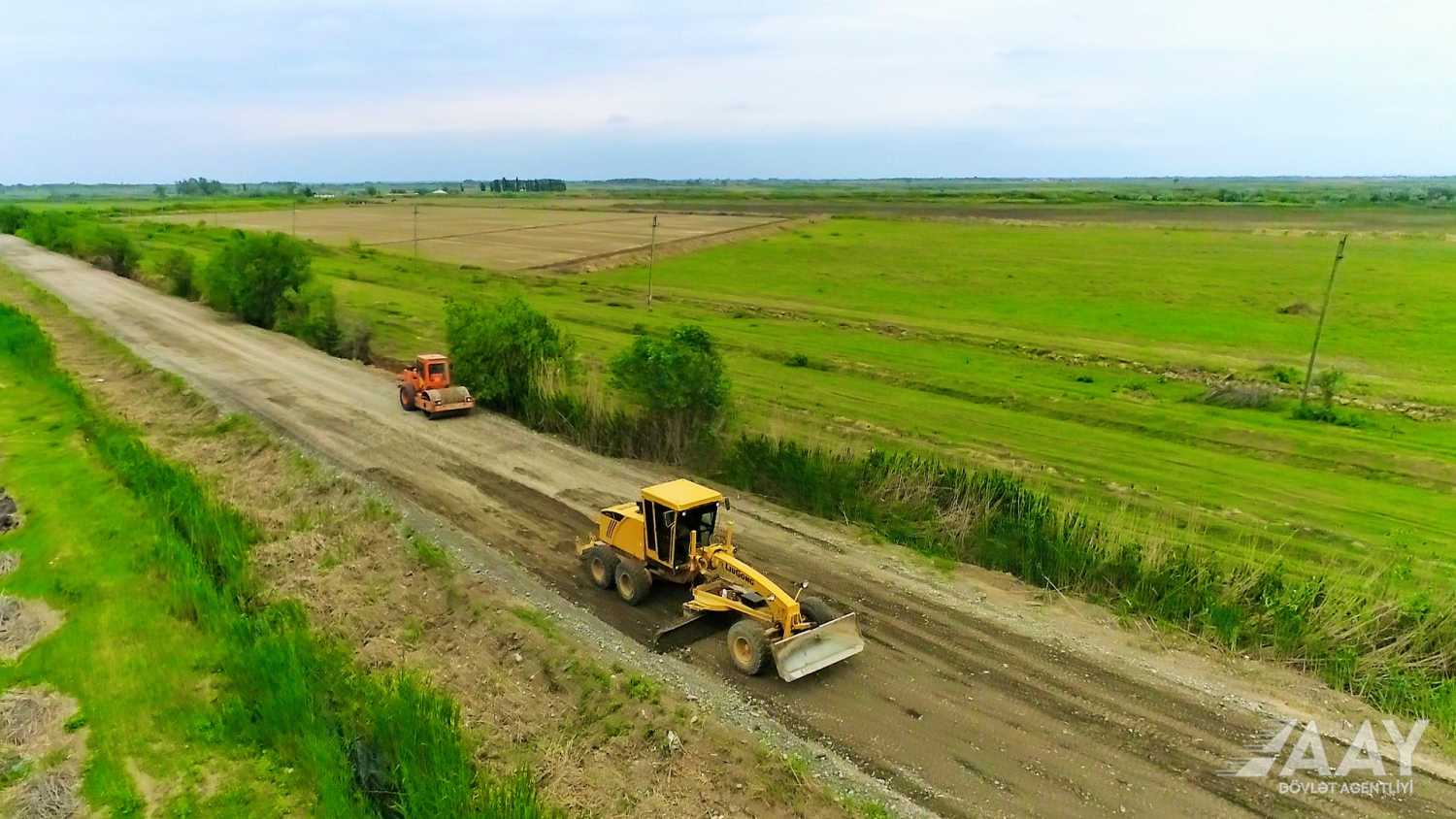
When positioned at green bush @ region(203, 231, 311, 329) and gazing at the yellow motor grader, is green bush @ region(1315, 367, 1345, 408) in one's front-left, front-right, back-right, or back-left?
front-left

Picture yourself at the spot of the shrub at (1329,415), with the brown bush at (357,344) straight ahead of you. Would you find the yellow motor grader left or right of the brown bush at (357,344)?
left

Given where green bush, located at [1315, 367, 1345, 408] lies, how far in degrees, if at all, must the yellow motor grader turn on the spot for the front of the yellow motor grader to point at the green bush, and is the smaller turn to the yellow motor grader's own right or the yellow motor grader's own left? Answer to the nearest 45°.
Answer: approximately 90° to the yellow motor grader's own left

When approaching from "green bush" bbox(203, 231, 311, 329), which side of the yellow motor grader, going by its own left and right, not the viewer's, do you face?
back

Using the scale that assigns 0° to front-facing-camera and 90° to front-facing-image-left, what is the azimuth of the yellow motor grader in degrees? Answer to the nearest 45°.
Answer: approximately 315°

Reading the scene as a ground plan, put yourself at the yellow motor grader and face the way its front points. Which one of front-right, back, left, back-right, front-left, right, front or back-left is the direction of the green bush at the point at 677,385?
back-left

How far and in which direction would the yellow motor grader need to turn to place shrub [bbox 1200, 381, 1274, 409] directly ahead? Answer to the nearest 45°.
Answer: approximately 90° to its left

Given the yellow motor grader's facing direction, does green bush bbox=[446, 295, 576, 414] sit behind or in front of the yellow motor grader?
behind

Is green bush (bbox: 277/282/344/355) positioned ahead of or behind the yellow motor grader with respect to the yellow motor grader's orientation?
behind

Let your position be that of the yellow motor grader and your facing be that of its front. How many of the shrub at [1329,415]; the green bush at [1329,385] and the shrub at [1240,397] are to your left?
3

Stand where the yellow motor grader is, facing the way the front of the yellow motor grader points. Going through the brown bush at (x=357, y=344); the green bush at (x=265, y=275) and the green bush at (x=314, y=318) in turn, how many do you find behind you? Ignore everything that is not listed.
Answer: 3
